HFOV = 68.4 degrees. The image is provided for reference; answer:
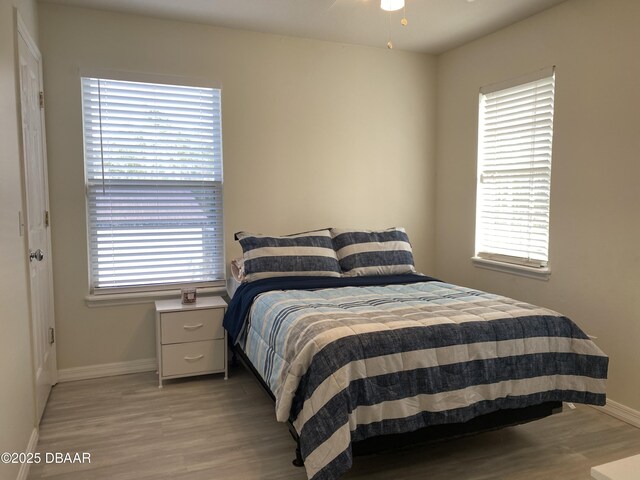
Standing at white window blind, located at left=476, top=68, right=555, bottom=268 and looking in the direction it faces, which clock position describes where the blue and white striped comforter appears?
The blue and white striped comforter is roughly at 11 o'clock from the white window blind.

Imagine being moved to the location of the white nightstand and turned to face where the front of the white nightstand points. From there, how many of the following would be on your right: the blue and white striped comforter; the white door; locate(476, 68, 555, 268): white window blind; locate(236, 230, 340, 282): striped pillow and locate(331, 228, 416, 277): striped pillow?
1

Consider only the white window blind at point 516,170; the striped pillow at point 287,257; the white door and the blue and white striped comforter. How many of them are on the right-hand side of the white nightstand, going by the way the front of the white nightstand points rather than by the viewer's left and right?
1

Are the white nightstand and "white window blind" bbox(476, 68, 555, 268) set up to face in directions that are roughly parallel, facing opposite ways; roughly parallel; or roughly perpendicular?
roughly perpendicular

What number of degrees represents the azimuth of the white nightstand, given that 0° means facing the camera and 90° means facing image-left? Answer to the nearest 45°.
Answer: approximately 0°

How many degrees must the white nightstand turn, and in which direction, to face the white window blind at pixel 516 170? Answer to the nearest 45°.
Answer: approximately 90° to its left

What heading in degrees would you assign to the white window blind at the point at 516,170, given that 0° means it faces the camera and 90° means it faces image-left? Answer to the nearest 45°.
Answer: approximately 45°

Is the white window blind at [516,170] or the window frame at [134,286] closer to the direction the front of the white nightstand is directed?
the white window blind

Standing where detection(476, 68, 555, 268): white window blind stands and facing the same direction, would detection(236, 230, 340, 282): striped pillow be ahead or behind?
ahead

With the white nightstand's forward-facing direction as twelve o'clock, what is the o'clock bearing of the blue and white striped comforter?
The blue and white striped comforter is roughly at 11 o'clock from the white nightstand.

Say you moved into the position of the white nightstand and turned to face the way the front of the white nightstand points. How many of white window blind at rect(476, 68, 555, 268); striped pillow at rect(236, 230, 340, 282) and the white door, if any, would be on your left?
2

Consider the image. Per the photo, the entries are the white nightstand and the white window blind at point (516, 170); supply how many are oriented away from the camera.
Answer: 0

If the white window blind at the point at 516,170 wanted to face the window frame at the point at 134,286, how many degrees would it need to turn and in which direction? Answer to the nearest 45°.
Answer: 0° — it already faces it
